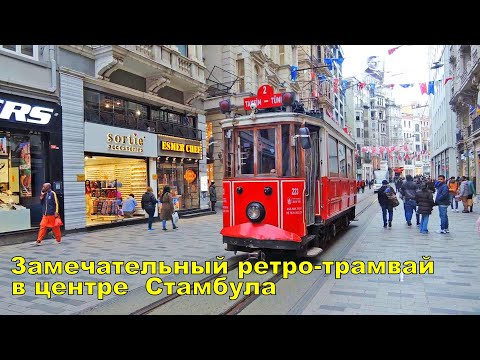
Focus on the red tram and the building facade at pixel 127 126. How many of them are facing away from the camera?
0

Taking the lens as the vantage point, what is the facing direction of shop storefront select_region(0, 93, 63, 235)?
facing the viewer and to the right of the viewer

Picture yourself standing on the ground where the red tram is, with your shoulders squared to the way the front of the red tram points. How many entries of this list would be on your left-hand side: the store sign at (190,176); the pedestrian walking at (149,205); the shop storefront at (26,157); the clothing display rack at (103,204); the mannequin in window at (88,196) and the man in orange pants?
0

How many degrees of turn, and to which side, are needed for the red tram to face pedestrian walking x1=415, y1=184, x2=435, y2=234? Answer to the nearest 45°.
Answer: approximately 180°

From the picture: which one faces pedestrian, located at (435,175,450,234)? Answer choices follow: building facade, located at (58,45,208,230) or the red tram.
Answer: the building facade

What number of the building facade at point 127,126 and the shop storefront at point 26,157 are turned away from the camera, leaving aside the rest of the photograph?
0

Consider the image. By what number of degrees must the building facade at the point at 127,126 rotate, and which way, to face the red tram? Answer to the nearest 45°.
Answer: approximately 45° to its right

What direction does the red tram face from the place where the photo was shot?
facing the viewer and to the left of the viewer

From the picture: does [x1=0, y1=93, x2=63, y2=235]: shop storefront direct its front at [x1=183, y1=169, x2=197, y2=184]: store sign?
no

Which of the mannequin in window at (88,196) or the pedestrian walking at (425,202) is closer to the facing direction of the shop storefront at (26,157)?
the pedestrian walking

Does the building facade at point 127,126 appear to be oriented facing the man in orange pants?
no

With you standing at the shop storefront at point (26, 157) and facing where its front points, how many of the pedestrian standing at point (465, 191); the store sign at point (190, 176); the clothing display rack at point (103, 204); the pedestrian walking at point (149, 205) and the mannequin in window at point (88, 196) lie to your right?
0

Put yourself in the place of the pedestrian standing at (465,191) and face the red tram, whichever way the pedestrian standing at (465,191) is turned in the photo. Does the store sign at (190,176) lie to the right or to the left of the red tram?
right

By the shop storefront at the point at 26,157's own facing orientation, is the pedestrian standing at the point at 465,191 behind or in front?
in front
